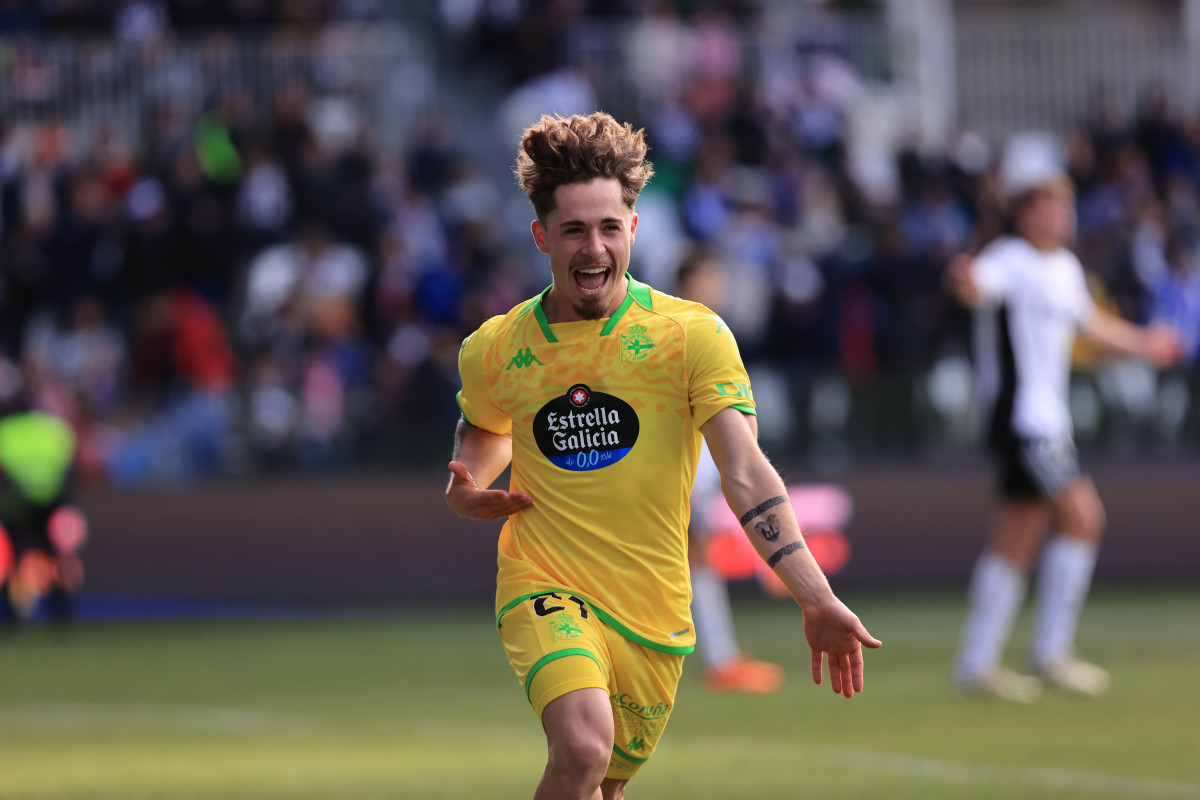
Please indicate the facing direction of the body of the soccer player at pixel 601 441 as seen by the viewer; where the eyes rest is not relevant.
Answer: toward the camera

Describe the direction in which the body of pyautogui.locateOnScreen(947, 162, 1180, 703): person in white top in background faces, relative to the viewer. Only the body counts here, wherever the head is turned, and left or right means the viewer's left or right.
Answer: facing the viewer and to the right of the viewer

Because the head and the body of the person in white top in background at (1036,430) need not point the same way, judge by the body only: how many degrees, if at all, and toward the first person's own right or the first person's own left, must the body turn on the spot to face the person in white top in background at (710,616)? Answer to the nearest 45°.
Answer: approximately 135° to the first person's own right

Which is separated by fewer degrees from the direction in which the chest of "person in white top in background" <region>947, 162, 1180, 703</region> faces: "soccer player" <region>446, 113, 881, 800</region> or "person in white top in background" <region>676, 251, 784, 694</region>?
the soccer player

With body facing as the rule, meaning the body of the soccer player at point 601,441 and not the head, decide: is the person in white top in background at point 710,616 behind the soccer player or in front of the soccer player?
behind
